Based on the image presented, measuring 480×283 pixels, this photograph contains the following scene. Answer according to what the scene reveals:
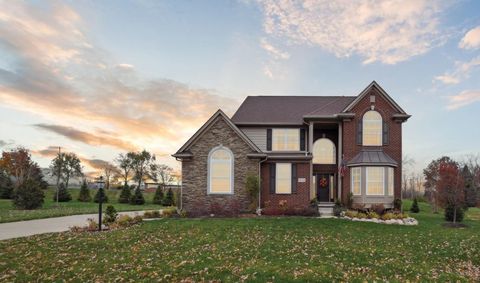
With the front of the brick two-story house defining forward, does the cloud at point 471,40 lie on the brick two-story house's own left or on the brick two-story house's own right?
on the brick two-story house's own left

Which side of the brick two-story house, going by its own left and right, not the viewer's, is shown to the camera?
front

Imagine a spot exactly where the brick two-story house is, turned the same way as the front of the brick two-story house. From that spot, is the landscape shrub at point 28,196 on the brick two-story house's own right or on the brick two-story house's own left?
on the brick two-story house's own right

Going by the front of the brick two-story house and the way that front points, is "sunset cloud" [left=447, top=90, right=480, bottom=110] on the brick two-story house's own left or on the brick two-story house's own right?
on the brick two-story house's own left

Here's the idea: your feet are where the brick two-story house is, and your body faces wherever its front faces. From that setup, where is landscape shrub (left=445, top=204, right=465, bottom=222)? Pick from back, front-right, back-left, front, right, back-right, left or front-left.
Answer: left

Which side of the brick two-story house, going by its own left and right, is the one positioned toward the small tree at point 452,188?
left
